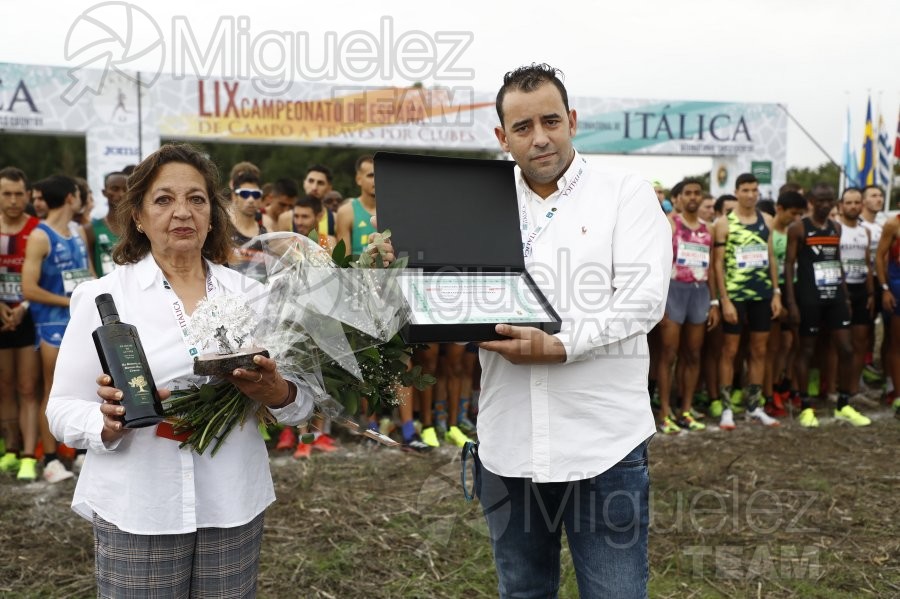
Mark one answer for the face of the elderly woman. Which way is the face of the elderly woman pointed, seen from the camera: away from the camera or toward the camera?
toward the camera

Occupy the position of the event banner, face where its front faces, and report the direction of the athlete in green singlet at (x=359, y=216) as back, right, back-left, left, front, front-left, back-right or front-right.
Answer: front

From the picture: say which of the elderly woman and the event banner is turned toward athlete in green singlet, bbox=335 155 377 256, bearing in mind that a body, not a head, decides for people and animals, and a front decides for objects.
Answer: the event banner

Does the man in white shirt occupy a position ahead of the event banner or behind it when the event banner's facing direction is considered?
ahead

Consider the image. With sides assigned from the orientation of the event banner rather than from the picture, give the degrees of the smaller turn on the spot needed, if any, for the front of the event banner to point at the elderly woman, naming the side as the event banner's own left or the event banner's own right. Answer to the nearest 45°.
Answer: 0° — it already faces them

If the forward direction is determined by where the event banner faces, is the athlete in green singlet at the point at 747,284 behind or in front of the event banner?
in front

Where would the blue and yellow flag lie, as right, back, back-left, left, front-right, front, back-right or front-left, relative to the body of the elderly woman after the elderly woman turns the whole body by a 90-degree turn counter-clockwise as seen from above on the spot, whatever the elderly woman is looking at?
front-left

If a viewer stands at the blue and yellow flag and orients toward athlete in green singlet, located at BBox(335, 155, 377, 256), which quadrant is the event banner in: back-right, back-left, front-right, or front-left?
front-right

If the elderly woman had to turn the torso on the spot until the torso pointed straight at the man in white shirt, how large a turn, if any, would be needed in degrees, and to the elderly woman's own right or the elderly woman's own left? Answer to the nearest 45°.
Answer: approximately 90° to the elderly woman's own left

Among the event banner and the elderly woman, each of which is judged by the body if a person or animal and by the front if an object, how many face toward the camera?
2

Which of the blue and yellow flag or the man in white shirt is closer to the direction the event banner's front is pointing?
the man in white shirt

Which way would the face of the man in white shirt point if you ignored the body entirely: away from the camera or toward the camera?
toward the camera

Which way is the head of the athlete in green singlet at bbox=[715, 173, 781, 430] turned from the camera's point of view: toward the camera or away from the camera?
toward the camera

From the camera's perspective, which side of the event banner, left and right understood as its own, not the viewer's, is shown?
front

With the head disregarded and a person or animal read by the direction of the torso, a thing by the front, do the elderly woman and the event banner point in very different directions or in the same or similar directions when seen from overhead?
same or similar directions

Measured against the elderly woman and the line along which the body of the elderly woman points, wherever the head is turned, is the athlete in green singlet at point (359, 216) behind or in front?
behind

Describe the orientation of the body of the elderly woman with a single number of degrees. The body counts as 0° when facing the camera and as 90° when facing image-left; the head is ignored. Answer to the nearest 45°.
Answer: approximately 0°
